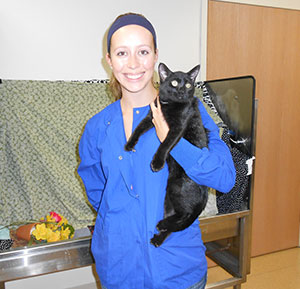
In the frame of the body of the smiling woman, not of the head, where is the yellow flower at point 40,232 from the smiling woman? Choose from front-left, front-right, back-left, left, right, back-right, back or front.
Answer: back-right

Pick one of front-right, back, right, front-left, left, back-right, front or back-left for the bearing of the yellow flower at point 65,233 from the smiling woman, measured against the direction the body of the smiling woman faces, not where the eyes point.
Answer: back-right

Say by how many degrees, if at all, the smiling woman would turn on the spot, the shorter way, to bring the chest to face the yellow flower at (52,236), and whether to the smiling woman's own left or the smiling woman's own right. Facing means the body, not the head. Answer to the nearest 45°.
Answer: approximately 135° to the smiling woman's own right

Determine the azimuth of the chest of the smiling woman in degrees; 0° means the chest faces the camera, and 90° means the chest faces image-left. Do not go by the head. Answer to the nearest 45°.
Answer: approximately 0°

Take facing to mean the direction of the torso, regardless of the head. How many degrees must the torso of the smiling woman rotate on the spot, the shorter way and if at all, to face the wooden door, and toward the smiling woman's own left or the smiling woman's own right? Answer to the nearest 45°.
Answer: approximately 135° to the smiling woman's own left
